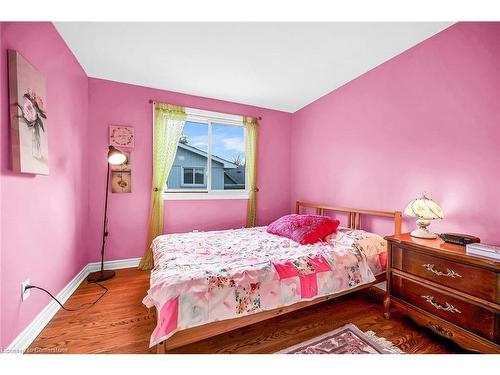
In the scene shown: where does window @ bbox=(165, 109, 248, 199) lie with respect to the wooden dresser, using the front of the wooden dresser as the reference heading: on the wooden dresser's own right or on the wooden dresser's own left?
on the wooden dresser's own right

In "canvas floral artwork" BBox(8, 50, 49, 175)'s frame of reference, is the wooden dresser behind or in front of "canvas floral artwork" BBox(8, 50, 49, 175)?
in front

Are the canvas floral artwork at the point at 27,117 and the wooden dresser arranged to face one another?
yes

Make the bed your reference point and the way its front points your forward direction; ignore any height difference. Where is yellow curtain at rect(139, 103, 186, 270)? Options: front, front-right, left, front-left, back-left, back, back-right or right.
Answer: right

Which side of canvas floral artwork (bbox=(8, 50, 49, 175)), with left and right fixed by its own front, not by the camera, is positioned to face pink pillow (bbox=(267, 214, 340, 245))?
front

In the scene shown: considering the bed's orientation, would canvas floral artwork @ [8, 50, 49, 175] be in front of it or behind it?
in front

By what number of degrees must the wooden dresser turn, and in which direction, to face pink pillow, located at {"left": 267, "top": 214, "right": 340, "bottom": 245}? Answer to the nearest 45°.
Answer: approximately 45° to its right

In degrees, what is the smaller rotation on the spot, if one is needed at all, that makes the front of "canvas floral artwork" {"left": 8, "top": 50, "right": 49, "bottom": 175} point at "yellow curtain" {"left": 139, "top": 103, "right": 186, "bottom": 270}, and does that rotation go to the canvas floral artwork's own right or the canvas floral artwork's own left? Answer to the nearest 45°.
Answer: approximately 90° to the canvas floral artwork's own left

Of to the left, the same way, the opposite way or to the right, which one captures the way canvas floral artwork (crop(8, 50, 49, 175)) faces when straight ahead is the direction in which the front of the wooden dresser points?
the opposite way

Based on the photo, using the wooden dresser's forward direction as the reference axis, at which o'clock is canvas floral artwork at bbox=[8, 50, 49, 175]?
The canvas floral artwork is roughly at 12 o'clock from the wooden dresser.

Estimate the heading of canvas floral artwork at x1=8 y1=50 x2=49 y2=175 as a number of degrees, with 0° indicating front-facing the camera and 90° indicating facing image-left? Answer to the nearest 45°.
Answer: approximately 315°

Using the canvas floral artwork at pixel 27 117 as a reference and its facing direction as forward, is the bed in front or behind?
in front

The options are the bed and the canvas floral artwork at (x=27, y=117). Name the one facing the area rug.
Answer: the canvas floral artwork
